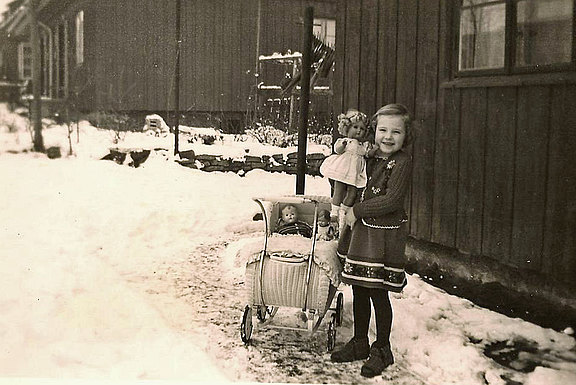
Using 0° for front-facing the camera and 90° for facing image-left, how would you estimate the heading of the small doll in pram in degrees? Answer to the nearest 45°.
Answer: approximately 0°

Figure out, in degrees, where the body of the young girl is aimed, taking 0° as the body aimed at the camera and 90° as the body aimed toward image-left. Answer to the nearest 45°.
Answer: approximately 45°
